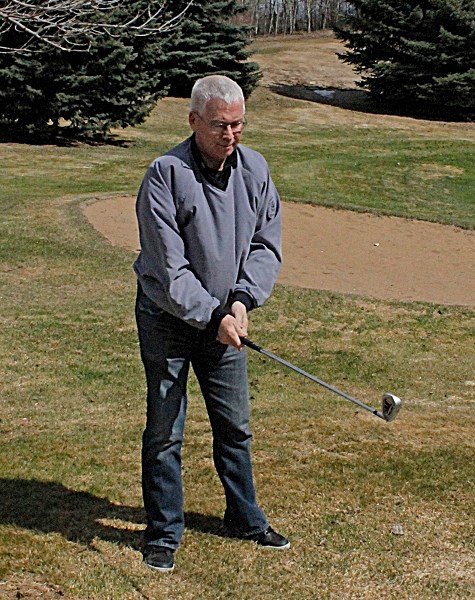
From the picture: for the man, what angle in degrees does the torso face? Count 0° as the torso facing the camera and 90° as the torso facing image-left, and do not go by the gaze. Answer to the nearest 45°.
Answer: approximately 315°

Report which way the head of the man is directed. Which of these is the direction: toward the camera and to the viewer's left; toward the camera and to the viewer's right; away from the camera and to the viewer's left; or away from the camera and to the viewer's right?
toward the camera and to the viewer's right

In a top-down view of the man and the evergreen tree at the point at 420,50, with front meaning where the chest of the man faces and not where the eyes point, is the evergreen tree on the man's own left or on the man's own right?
on the man's own left

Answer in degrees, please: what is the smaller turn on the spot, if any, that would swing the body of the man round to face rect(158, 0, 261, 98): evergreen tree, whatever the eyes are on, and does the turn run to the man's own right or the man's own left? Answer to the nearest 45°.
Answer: approximately 135° to the man's own left
